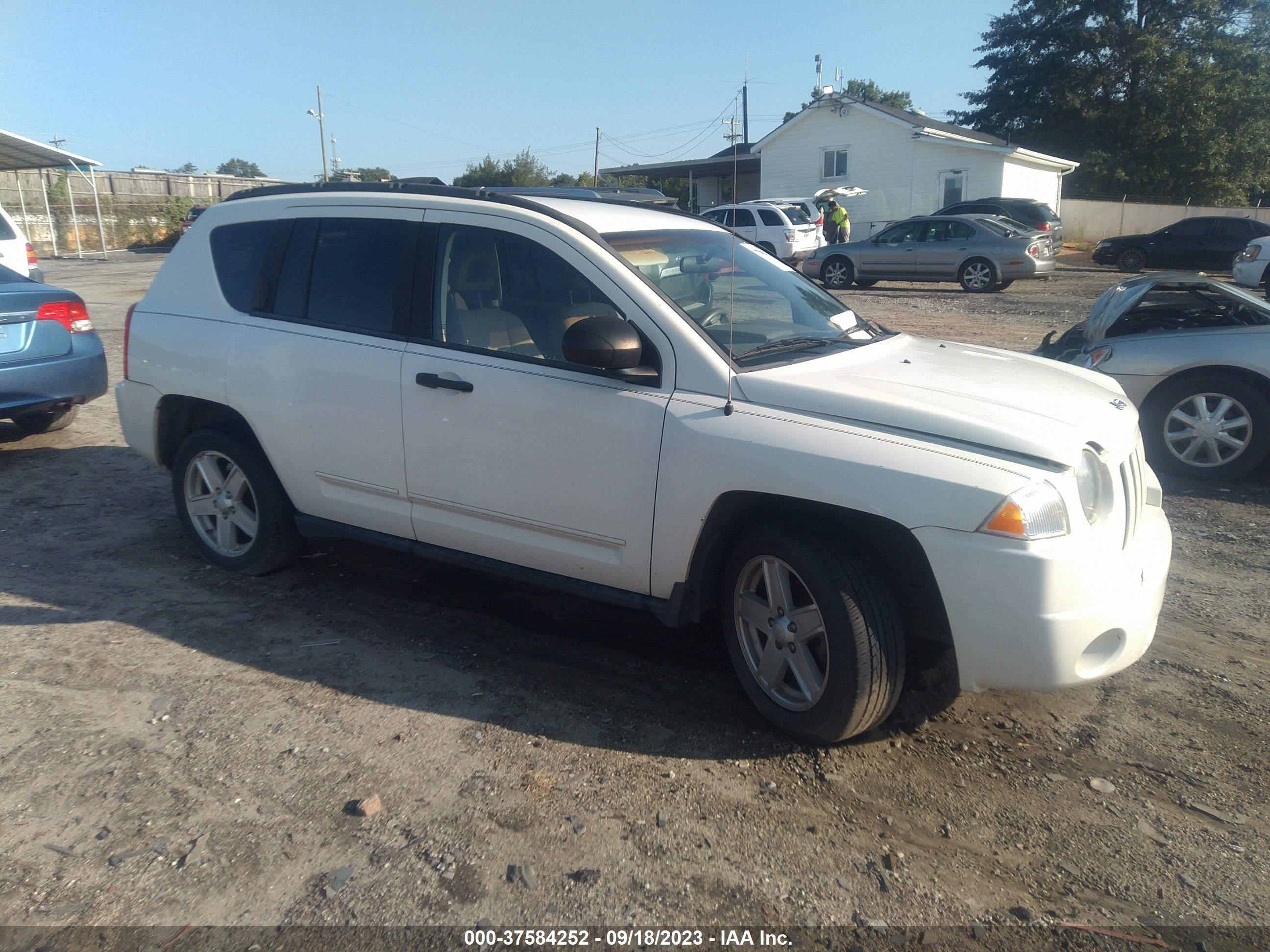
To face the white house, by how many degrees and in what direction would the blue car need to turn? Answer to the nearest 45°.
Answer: approximately 90° to its right

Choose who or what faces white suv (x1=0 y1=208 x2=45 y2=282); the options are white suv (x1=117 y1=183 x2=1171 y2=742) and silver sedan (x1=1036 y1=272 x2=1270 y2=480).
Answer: the silver sedan

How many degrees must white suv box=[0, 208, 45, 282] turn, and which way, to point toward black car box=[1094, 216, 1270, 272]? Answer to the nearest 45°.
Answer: approximately 135° to its right

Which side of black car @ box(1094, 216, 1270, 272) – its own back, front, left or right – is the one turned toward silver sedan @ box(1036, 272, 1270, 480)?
left

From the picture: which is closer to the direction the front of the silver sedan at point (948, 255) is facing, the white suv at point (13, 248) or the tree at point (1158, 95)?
the white suv

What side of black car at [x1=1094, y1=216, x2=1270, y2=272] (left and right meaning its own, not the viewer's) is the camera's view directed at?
left

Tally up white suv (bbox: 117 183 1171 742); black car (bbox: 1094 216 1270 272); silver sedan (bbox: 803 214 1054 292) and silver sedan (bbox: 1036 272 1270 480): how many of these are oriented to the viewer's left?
3

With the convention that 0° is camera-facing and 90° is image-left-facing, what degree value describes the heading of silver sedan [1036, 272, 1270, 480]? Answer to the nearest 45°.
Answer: approximately 90°

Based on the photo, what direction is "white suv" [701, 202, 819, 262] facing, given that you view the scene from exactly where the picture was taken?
facing away from the viewer and to the left of the viewer

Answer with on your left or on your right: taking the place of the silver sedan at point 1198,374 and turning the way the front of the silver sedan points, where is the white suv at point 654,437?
on your left

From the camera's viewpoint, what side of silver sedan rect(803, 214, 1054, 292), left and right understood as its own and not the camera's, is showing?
left

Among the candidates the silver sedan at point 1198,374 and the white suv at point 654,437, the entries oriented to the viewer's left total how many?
1

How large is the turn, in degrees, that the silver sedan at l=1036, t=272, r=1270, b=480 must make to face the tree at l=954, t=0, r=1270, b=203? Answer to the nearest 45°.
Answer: approximately 90° to its right

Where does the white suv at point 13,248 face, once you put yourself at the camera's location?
facing away from the viewer and to the left of the viewer

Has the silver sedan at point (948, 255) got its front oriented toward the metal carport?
yes
